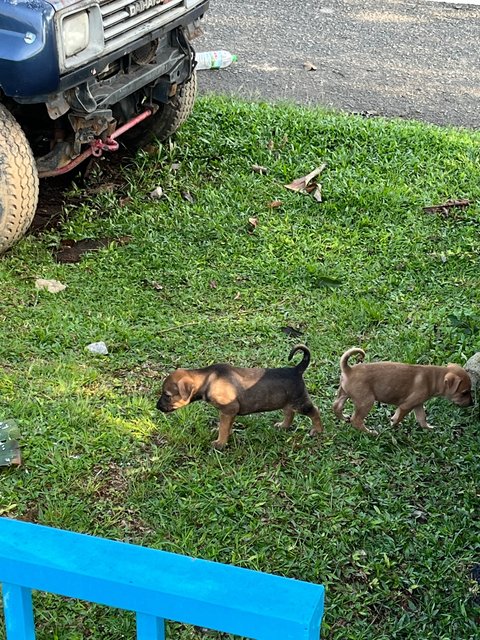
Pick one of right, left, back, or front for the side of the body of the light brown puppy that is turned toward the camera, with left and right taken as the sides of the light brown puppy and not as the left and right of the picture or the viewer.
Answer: right

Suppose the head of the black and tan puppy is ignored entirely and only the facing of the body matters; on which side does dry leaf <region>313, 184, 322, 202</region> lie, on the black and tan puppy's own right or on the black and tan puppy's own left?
on the black and tan puppy's own right

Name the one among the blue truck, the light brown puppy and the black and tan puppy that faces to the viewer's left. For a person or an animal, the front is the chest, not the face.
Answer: the black and tan puppy

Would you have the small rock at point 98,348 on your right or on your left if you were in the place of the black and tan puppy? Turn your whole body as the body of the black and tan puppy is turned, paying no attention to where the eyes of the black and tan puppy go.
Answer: on your right

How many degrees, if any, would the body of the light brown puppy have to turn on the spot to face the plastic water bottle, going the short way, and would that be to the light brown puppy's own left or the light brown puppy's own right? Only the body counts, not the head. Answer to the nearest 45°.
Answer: approximately 90° to the light brown puppy's own left

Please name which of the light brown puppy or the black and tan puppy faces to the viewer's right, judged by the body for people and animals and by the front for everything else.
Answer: the light brown puppy

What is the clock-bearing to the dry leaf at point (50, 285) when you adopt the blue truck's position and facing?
The dry leaf is roughly at 2 o'clock from the blue truck.

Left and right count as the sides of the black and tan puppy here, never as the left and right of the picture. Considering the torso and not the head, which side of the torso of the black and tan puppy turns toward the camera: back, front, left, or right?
left

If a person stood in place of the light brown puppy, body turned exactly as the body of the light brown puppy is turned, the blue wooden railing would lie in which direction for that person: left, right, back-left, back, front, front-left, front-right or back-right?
right

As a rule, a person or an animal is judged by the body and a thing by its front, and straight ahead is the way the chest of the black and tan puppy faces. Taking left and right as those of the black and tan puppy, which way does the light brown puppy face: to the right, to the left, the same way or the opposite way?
the opposite way

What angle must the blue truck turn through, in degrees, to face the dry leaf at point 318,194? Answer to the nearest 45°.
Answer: approximately 45° to its left

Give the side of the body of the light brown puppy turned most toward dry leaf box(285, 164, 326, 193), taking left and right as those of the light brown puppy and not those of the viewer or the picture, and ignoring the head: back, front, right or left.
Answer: left
